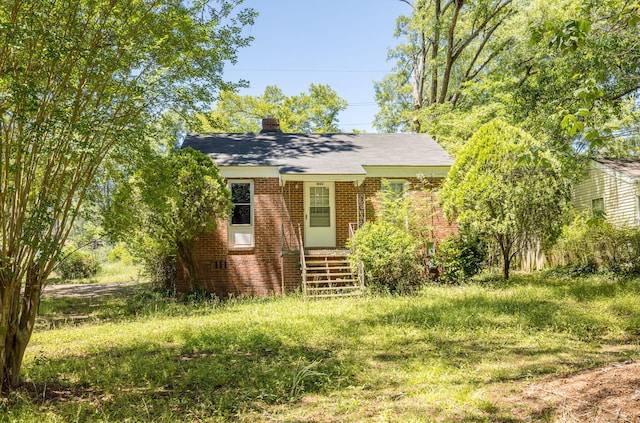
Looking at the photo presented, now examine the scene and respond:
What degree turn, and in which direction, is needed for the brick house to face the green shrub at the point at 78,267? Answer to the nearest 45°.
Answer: approximately 135° to its right

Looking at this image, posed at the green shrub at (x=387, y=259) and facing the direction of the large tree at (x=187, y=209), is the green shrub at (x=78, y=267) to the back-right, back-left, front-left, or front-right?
front-right

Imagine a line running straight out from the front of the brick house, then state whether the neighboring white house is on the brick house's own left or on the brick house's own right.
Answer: on the brick house's own left

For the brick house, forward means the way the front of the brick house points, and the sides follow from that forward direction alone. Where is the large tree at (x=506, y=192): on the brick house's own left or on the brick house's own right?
on the brick house's own left

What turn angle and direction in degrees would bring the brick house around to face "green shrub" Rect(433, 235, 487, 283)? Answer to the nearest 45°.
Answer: approximately 90° to its left

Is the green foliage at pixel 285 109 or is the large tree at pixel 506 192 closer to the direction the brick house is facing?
the large tree

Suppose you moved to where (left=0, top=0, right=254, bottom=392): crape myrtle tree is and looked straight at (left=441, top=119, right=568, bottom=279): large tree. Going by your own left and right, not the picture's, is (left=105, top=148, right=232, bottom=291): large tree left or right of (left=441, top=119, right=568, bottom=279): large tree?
left

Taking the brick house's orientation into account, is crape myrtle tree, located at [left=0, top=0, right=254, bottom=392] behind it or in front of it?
in front

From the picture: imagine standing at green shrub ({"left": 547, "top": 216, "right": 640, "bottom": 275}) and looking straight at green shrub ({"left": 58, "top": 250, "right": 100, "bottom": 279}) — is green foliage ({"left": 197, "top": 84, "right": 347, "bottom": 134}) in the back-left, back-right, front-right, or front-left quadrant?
front-right

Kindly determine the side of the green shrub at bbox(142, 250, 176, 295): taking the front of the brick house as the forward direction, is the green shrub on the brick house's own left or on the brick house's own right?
on the brick house's own right

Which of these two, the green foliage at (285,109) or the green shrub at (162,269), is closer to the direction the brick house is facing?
the green shrub

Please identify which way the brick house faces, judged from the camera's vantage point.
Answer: facing the viewer
